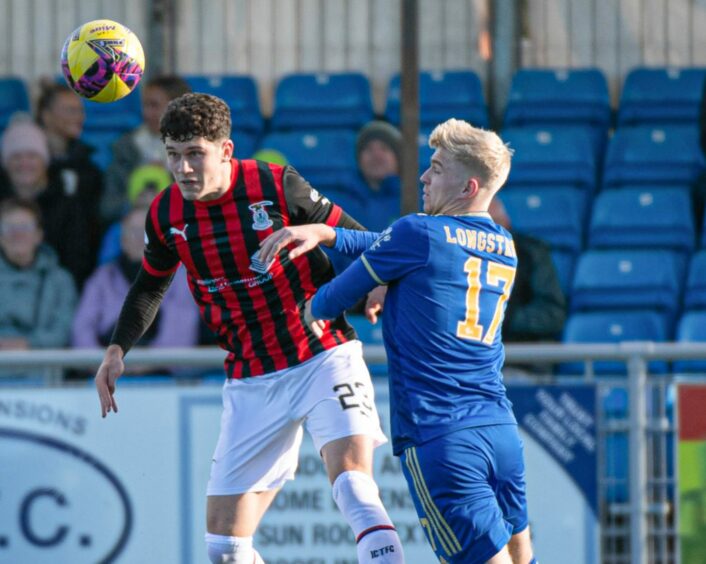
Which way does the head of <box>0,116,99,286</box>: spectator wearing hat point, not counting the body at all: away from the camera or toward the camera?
toward the camera

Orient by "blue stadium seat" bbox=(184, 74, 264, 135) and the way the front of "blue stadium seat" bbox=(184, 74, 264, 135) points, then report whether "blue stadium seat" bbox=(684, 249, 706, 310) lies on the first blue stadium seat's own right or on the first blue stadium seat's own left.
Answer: on the first blue stadium seat's own left

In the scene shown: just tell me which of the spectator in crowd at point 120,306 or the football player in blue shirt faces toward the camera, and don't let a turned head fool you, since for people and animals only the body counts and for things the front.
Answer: the spectator in crowd

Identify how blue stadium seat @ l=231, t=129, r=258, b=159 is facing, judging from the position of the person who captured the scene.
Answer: facing the viewer

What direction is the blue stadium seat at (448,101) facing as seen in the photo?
toward the camera

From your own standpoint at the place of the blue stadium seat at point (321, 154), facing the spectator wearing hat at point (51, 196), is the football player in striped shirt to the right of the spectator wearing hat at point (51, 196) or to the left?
left

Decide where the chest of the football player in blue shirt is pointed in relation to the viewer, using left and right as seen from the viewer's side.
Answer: facing away from the viewer and to the left of the viewer

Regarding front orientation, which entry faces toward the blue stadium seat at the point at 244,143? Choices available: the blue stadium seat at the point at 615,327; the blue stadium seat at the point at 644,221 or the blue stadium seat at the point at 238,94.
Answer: the blue stadium seat at the point at 238,94

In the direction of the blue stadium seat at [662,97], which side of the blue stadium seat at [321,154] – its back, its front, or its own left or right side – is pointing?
left

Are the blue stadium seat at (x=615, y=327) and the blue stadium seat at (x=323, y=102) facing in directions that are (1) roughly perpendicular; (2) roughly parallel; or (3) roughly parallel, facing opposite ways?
roughly parallel

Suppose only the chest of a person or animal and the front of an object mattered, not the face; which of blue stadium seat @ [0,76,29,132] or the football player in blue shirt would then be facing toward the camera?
the blue stadium seat

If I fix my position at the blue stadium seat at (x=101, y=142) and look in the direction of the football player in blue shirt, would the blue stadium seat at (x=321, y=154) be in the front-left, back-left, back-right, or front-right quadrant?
front-left

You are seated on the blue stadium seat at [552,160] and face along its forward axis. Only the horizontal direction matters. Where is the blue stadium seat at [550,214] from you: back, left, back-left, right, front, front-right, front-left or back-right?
front

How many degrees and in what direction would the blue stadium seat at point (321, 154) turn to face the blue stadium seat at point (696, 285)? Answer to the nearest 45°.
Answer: approximately 45° to its left

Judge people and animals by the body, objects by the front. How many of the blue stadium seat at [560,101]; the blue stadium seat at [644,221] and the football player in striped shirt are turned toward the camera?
3

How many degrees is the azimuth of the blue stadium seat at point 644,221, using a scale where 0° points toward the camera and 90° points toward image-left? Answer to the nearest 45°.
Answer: approximately 0°

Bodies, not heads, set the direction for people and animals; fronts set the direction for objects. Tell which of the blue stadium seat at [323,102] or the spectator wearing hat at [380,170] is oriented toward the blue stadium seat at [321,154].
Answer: the blue stadium seat at [323,102]

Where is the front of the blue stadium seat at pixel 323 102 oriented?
toward the camera
